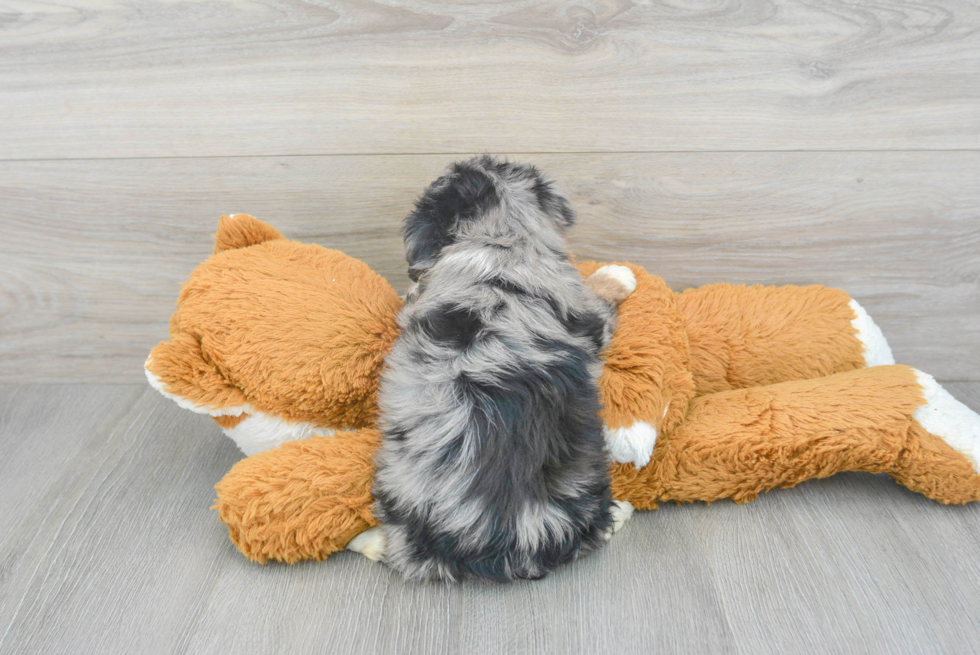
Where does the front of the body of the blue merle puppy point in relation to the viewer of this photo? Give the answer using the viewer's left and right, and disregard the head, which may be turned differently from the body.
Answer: facing away from the viewer
